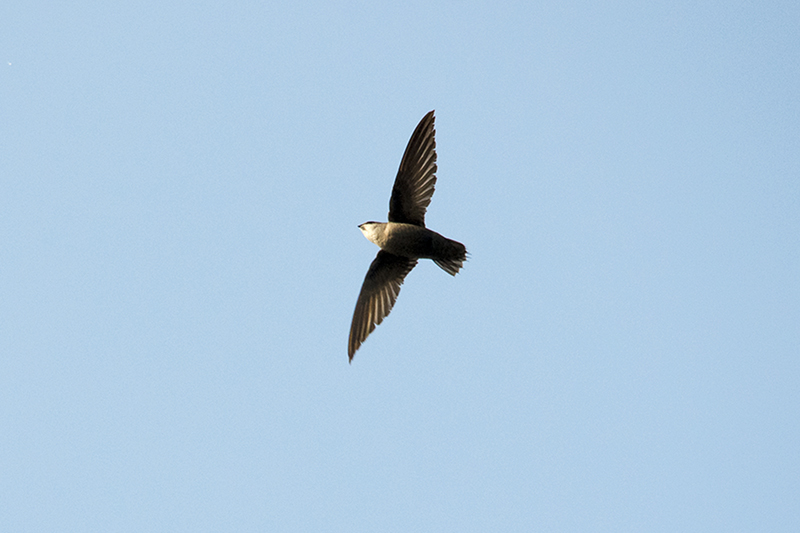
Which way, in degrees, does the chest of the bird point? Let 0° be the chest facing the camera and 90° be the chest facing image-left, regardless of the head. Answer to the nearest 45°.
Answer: approximately 90°
